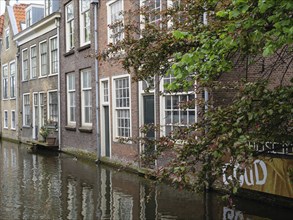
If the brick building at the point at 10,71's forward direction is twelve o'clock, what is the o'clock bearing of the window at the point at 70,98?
The window is roughly at 10 o'clock from the brick building.

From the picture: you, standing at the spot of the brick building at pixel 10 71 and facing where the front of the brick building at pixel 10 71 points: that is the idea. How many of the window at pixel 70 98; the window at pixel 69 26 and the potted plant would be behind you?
0

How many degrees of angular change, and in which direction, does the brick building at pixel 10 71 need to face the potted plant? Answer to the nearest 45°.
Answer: approximately 45° to its left

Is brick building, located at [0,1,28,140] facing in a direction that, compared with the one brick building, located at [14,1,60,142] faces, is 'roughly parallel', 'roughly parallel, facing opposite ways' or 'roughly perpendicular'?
roughly parallel

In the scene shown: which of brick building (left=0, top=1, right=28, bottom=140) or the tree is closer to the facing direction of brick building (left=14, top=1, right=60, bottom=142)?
the tree

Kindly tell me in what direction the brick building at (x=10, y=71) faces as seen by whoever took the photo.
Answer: facing the viewer and to the left of the viewer
